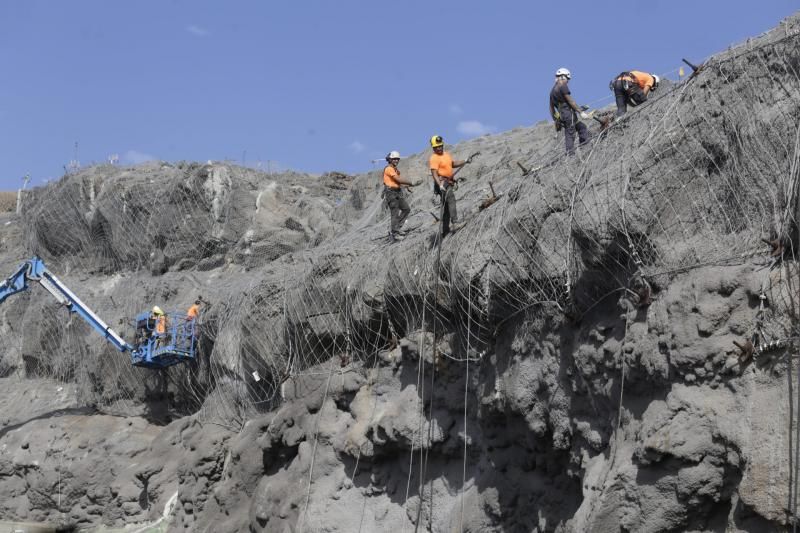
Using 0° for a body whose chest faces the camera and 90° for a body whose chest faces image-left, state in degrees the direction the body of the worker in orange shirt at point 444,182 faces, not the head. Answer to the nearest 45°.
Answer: approximately 315°
